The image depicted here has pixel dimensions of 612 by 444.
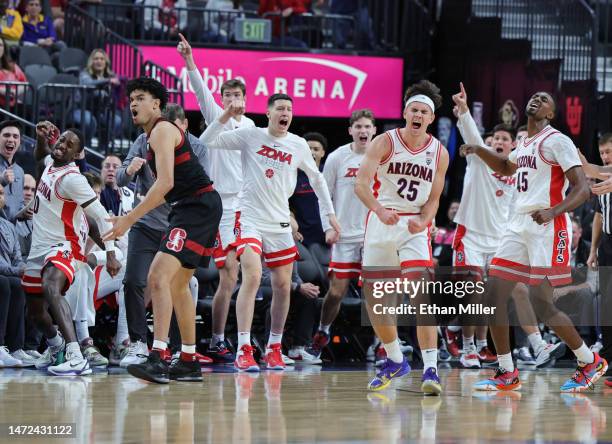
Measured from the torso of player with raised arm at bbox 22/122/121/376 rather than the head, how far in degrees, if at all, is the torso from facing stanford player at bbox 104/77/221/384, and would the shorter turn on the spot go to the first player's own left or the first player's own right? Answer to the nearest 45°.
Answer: approximately 90° to the first player's own left

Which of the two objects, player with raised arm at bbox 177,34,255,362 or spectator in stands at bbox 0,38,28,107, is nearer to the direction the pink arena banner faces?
the player with raised arm

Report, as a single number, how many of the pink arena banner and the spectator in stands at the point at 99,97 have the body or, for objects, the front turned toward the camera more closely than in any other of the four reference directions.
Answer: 2

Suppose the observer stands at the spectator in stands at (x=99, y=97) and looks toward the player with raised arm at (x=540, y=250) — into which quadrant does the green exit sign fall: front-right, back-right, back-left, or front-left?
back-left

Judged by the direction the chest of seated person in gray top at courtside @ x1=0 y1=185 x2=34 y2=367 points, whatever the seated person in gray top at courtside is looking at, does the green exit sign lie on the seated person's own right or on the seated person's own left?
on the seated person's own left

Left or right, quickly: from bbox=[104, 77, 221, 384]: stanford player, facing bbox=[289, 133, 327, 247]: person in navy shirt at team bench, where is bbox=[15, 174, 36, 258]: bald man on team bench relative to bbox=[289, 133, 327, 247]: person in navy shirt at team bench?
left

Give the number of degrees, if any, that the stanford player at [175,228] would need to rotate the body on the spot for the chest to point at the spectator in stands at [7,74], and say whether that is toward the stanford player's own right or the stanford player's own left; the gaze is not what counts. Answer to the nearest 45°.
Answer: approximately 90° to the stanford player's own right

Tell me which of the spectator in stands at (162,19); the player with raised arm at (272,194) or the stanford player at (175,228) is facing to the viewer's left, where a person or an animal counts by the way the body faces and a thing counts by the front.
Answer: the stanford player
